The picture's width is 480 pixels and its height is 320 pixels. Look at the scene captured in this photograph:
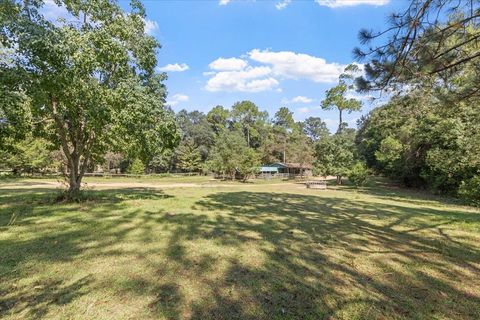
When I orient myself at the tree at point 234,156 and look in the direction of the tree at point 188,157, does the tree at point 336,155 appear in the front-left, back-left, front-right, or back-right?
back-right

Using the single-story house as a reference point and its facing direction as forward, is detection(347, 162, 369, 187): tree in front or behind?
in front

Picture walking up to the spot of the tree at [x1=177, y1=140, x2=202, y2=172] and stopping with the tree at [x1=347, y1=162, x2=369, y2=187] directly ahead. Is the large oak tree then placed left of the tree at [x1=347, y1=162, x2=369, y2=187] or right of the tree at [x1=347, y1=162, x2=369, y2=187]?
right

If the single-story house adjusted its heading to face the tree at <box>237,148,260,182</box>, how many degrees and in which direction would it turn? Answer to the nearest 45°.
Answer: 0° — it already faces it

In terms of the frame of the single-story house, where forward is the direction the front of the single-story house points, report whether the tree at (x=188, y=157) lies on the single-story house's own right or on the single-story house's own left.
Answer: on the single-story house's own right

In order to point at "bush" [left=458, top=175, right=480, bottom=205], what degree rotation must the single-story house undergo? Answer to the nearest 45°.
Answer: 0° — it already faces it

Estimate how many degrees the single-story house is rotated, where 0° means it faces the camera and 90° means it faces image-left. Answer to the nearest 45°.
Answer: approximately 0°

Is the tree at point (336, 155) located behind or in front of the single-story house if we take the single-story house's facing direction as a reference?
in front

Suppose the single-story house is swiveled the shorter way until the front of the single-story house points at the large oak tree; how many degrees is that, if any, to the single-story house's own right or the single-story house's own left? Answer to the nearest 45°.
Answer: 0° — it already faces it
